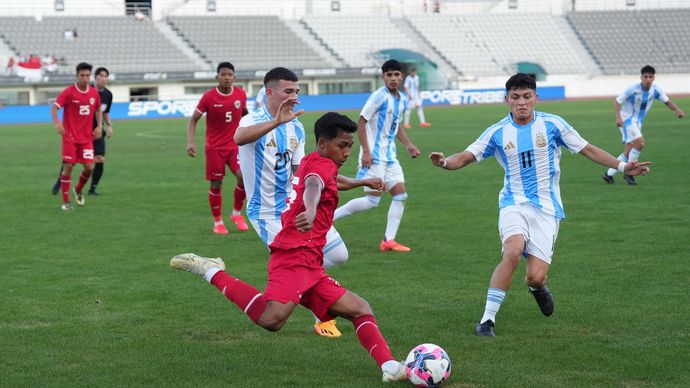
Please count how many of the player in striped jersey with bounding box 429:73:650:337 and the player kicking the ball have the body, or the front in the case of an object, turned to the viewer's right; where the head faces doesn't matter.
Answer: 1

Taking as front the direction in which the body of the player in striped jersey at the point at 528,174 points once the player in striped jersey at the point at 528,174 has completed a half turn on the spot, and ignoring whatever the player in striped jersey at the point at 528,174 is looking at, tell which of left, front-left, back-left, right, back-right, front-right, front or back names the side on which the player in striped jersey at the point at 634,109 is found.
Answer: front

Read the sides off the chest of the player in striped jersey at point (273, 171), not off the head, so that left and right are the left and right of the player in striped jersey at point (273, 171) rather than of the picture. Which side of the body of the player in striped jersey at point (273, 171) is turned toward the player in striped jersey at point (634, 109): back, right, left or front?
left

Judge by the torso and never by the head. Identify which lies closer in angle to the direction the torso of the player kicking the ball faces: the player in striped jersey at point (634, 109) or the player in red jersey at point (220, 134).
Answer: the player in striped jersey

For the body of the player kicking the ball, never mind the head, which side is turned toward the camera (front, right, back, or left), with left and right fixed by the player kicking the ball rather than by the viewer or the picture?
right

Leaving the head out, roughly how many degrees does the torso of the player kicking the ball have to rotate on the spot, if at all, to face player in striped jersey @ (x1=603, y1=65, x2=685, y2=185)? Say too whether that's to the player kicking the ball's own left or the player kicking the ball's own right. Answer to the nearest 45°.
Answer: approximately 45° to the player kicking the ball's own left

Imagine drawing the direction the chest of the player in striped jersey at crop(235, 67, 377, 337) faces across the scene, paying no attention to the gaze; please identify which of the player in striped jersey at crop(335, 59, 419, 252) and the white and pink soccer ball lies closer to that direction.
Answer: the white and pink soccer ball

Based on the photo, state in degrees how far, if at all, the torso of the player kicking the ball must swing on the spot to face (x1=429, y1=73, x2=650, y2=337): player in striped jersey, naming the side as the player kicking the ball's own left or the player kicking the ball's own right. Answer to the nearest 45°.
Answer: approximately 45° to the player kicking the ball's own left

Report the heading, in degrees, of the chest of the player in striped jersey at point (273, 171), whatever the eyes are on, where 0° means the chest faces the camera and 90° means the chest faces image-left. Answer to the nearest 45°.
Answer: approximately 315°

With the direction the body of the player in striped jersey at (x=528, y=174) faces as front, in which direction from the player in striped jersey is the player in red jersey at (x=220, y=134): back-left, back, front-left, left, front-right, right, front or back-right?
back-right

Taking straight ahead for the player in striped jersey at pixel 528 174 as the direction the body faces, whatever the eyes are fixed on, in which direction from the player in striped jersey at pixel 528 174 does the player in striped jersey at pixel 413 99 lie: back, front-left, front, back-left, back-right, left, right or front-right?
back
